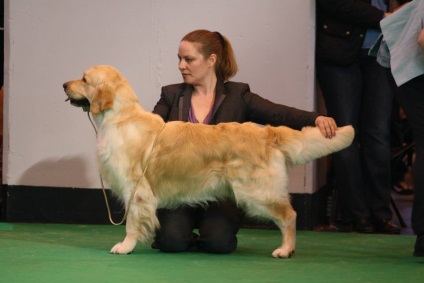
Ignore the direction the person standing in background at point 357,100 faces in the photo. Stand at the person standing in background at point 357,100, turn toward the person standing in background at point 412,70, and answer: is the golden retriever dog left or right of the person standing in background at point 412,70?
right

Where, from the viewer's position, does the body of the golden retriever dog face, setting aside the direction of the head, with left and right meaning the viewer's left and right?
facing to the left of the viewer

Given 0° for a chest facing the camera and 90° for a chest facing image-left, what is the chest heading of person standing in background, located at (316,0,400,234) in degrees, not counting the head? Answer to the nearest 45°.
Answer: approximately 315°

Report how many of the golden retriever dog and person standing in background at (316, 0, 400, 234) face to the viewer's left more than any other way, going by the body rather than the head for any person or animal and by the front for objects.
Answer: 1

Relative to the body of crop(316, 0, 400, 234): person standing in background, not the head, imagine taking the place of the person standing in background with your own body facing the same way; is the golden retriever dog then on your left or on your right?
on your right

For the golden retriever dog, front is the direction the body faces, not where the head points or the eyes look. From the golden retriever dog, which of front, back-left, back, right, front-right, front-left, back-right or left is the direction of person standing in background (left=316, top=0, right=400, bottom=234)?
back-right

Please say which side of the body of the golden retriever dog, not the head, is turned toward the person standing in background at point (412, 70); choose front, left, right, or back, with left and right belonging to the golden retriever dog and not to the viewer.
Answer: back

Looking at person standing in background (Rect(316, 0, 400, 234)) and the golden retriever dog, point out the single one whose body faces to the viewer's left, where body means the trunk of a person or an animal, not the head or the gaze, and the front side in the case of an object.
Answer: the golden retriever dog

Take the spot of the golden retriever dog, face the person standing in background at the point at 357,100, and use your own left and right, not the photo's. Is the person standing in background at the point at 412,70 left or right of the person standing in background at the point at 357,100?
right
